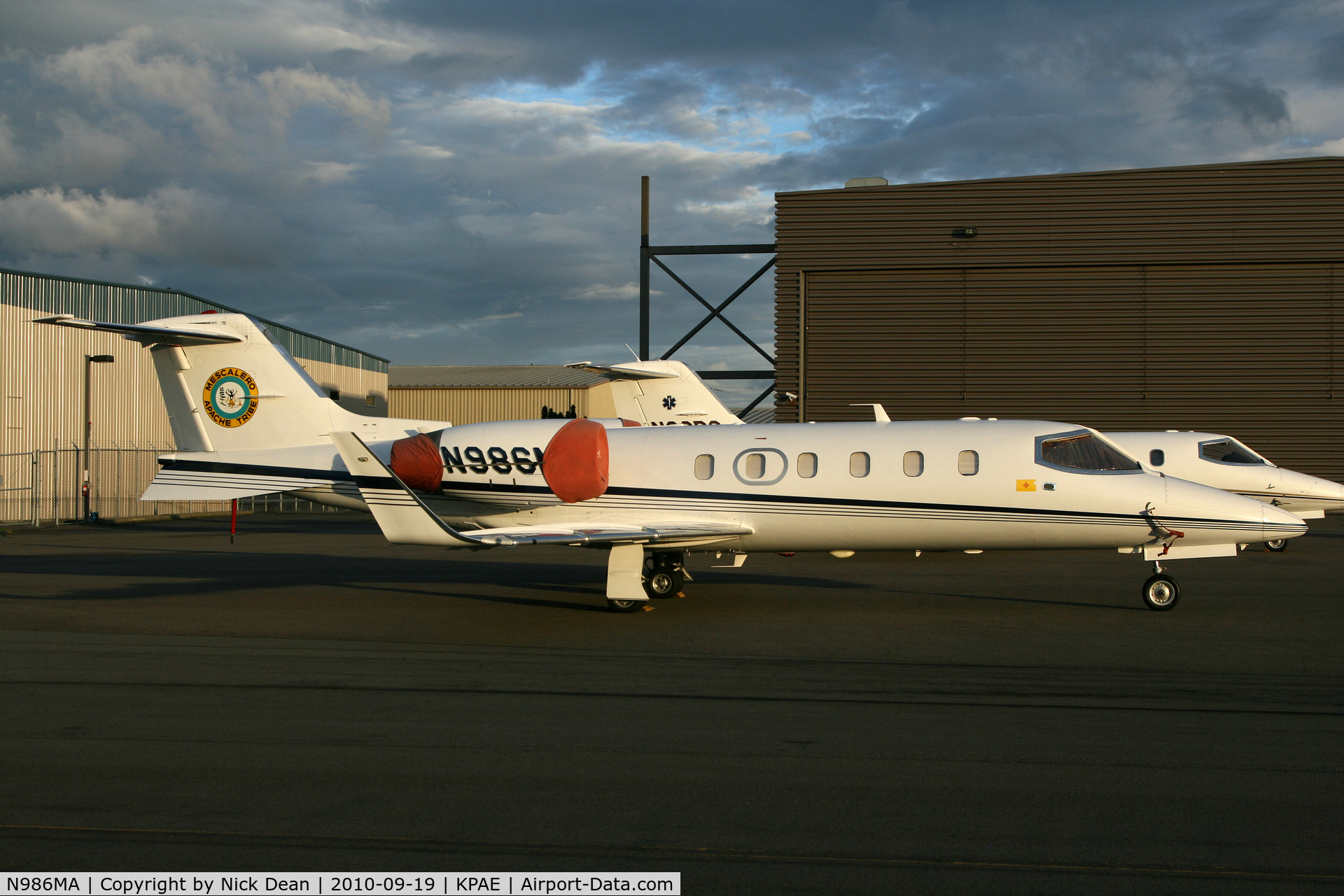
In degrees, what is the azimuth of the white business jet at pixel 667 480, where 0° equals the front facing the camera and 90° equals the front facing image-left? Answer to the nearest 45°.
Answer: approximately 270°

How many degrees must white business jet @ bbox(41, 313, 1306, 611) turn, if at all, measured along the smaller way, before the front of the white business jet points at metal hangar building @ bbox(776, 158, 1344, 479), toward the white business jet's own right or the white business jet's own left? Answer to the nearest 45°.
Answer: approximately 45° to the white business jet's own left

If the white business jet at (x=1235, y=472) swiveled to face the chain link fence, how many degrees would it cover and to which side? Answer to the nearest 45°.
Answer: approximately 180°

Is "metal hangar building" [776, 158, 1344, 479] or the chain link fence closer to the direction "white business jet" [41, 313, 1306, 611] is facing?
the metal hangar building

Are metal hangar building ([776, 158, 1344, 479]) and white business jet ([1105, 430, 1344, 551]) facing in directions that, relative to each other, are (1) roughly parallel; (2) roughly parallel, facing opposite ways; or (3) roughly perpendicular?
roughly perpendicular

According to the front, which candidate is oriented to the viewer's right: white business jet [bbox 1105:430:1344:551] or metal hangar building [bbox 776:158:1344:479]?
the white business jet

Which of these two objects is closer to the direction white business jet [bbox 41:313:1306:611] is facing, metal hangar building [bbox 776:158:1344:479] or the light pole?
the metal hangar building

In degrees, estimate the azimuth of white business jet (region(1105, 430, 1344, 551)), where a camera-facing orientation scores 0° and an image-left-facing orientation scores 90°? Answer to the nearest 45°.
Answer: approximately 270°

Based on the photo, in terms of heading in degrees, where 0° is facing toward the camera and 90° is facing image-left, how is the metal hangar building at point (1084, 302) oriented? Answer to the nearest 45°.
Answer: approximately 0°

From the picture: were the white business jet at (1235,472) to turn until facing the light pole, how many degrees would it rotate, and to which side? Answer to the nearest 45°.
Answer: approximately 180°

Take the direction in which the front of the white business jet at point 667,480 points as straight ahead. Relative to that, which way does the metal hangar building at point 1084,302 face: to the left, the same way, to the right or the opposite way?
to the right

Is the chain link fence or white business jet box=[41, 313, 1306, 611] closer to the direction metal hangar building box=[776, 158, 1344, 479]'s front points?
the white business jet

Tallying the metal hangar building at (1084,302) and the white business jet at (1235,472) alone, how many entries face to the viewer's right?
1
